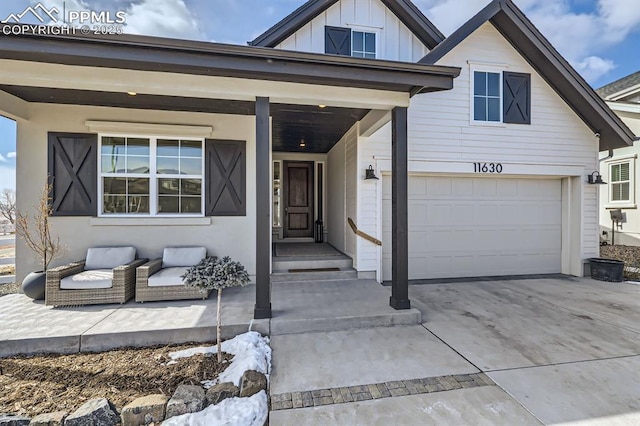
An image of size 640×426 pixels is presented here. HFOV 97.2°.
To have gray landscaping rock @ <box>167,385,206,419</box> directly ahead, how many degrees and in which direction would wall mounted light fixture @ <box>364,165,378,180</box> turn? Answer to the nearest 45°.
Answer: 0° — it already faces it

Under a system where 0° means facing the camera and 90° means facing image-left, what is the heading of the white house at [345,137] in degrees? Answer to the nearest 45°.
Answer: approximately 0°

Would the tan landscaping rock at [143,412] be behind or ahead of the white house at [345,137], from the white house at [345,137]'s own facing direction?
ahead

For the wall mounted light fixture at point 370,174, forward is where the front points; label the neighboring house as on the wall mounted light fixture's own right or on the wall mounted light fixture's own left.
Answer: on the wall mounted light fixture's own left

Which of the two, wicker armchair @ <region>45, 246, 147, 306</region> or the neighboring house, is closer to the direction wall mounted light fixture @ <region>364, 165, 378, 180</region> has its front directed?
the wicker armchair

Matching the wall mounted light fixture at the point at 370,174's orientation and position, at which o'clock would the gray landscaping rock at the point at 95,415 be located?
The gray landscaping rock is roughly at 1 o'clock from the wall mounted light fixture.

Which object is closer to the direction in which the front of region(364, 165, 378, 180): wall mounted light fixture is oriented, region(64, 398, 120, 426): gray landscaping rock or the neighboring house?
the gray landscaping rock

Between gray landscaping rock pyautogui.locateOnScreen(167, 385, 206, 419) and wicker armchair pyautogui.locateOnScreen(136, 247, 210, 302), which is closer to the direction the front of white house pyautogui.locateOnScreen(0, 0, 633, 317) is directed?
the gray landscaping rock

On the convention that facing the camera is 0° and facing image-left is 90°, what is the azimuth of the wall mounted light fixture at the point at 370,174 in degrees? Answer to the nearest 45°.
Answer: approximately 0°

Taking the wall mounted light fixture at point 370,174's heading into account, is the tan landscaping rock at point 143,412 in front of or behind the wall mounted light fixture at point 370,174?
in front

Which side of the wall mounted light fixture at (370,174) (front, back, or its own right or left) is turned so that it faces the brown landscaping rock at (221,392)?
front

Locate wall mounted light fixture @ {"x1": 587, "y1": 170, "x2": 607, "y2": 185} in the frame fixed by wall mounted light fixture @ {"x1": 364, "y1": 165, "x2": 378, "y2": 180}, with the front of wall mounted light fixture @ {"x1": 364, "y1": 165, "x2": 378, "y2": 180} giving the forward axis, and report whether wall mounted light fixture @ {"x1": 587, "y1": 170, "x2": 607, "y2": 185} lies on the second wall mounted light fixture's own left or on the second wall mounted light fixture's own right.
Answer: on the second wall mounted light fixture's own left

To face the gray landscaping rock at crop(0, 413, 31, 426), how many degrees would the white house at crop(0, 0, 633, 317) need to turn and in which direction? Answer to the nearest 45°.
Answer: approximately 45° to its right

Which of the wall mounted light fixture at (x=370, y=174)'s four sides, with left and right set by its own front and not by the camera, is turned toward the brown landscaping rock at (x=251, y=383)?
front
